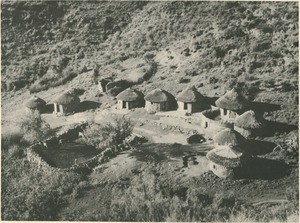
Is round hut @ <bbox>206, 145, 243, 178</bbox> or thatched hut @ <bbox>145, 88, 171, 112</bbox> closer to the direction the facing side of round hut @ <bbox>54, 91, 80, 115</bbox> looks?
the round hut

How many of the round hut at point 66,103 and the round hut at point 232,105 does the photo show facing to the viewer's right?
0

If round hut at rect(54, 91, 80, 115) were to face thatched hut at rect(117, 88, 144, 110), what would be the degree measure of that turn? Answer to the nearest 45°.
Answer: approximately 90° to its left

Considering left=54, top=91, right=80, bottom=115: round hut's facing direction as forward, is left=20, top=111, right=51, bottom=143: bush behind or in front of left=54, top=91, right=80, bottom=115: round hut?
in front

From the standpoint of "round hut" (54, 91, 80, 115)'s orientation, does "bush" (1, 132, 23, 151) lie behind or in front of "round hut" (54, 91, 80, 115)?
in front

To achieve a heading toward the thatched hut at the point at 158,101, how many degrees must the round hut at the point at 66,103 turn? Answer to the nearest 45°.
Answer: approximately 90° to its left

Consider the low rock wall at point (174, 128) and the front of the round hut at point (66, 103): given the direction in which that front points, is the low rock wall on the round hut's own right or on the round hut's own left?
on the round hut's own left

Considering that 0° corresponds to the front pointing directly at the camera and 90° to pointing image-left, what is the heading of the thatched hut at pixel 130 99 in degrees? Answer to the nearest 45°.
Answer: approximately 45°

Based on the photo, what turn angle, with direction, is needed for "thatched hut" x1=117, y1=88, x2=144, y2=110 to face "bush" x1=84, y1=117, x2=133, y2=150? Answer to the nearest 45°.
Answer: approximately 45° to its left
